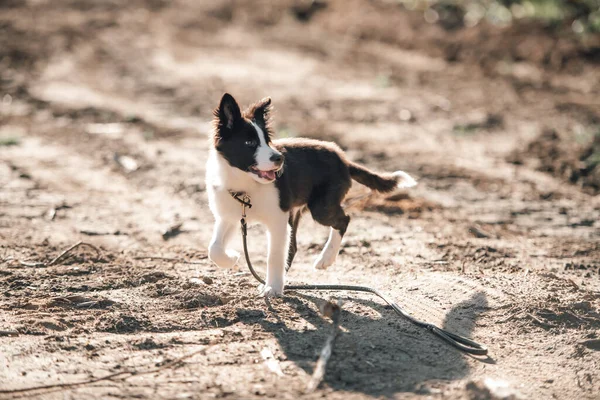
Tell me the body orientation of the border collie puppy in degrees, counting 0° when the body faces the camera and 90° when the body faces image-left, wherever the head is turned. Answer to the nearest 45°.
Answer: approximately 45°

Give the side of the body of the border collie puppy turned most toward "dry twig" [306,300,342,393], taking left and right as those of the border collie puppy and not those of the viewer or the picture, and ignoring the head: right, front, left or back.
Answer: left

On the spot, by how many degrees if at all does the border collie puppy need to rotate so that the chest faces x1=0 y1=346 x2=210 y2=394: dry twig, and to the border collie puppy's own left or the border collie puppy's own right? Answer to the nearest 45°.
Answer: approximately 45° to the border collie puppy's own left
